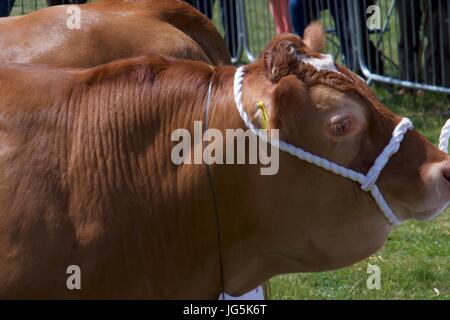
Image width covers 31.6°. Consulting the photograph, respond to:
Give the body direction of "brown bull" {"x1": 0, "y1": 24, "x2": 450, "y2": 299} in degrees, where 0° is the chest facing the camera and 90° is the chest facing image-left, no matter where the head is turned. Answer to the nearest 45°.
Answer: approximately 270°

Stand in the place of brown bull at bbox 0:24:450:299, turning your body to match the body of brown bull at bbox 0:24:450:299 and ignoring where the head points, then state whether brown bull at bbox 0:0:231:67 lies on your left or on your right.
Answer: on your left
